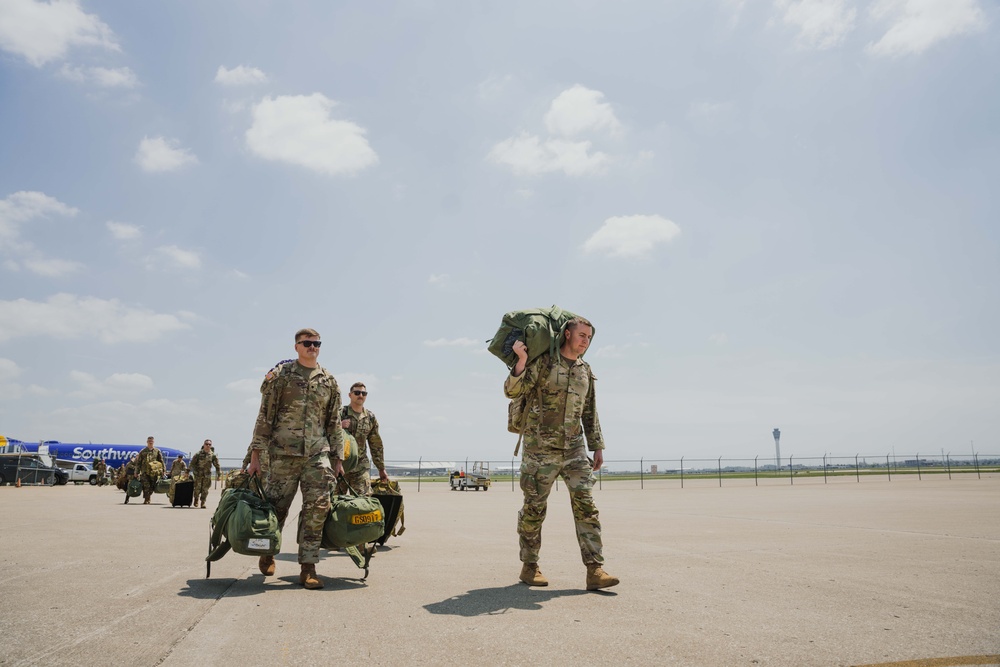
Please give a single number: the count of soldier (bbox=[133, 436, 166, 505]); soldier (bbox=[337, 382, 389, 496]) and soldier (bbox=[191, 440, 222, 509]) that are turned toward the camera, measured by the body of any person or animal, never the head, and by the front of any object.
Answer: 3

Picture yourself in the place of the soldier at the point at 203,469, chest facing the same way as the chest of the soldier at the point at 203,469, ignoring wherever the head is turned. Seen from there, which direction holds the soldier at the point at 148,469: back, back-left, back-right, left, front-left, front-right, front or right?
back-right

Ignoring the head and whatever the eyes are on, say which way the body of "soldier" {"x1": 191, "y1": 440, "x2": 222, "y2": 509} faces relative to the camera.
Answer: toward the camera

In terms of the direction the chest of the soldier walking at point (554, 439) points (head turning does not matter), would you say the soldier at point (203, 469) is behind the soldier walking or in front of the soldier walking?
behind

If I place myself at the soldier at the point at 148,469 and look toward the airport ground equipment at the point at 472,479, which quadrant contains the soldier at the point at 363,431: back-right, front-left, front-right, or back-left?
back-right

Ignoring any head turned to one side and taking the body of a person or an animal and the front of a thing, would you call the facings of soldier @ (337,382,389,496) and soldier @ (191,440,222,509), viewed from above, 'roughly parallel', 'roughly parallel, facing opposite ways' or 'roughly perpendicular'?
roughly parallel

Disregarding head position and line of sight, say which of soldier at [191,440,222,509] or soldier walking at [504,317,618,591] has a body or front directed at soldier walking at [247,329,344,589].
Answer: the soldier

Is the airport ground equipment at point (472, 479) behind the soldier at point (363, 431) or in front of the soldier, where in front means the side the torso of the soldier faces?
behind

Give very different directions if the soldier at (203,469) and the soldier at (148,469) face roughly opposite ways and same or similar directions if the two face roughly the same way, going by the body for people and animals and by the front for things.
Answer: same or similar directions

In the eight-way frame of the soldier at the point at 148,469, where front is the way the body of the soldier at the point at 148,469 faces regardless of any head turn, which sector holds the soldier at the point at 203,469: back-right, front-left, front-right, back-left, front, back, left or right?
front-left

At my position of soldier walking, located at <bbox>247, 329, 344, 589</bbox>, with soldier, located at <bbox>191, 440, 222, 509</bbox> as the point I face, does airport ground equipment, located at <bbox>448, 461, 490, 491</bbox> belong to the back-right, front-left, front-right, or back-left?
front-right

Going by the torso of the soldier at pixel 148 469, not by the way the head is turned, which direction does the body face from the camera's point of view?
toward the camera

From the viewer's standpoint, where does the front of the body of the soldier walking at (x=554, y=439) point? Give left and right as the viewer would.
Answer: facing the viewer and to the right of the viewer

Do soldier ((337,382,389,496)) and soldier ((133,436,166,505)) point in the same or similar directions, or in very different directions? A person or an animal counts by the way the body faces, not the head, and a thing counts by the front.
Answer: same or similar directions
